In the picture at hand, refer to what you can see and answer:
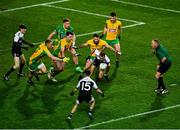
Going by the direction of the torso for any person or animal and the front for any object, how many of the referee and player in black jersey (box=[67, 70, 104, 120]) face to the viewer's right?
0

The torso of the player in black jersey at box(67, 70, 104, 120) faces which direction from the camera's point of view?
away from the camera

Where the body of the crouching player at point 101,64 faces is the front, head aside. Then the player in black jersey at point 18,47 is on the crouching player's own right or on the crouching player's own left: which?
on the crouching player's own right

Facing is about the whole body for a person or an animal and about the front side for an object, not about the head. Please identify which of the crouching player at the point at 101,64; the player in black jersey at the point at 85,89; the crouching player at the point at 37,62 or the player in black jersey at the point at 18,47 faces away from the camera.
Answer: the player in black jersey at the point at 85,89

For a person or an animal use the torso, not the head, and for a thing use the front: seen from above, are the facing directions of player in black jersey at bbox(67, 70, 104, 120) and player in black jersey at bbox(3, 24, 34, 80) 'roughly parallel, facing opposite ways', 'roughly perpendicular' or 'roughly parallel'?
roughly perpendicular

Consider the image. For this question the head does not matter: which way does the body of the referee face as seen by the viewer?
to the viewer's left

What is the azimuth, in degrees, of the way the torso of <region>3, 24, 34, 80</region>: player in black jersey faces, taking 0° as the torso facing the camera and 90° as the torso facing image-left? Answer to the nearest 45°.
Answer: approximately 270°

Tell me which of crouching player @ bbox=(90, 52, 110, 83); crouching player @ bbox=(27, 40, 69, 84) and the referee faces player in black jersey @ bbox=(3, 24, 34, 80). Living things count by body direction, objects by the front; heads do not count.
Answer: the referee

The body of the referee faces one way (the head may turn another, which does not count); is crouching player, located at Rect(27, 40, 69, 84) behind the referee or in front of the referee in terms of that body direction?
in front

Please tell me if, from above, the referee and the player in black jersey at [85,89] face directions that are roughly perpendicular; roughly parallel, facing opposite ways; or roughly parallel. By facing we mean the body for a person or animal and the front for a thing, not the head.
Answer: roughly perpendicular

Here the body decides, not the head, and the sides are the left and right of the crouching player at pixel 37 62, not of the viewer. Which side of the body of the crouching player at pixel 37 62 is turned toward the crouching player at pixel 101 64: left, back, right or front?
front

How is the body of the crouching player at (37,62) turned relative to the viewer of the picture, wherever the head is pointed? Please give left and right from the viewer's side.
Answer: facing to the right of the viewer

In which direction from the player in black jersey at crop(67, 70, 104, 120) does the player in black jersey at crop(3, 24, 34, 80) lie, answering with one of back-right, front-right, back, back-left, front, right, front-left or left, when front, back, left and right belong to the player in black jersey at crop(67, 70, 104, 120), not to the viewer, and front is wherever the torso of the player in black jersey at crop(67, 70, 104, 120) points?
front-left

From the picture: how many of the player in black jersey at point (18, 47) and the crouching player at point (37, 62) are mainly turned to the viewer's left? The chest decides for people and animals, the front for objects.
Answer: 0

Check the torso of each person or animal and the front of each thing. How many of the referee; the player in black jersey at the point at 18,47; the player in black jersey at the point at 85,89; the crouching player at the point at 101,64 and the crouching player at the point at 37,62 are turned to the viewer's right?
2

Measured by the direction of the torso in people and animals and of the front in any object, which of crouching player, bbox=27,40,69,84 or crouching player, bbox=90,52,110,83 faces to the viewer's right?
crouching player, bbox=27,40,69,84

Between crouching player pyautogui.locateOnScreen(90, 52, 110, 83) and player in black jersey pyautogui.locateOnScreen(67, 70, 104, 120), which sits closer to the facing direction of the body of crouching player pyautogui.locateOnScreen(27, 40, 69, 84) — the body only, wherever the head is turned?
the crouching player
